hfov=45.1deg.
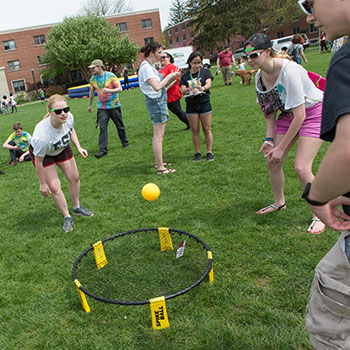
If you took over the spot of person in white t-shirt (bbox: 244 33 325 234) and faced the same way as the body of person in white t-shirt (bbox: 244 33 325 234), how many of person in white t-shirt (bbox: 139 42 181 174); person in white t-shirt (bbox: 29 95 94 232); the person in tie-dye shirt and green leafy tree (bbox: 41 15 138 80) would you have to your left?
0

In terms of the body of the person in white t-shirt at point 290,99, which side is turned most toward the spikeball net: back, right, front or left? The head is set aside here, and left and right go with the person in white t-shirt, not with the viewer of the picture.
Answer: front

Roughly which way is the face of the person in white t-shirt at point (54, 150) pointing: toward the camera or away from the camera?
toward the camera

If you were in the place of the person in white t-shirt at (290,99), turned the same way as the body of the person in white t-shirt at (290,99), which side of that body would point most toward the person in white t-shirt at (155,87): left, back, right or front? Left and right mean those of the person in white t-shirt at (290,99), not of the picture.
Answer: right

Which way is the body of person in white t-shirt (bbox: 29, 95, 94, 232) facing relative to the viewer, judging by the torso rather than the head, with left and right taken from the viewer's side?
facing the viewer and to the right of the viewer

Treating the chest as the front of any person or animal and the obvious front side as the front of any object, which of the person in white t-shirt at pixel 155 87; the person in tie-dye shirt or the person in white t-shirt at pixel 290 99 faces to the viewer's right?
the person in white t-shirt at pixel 155 87

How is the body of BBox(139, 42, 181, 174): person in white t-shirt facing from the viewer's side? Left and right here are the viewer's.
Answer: facing to the right of the viewer

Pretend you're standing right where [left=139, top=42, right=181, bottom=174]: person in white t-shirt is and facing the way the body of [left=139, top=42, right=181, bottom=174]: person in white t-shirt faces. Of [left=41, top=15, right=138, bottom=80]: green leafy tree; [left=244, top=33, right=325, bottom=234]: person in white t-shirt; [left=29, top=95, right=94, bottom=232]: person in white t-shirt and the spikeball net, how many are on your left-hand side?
1

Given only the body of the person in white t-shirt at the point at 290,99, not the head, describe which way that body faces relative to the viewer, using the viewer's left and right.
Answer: facing the viewer and to the left of the viewer

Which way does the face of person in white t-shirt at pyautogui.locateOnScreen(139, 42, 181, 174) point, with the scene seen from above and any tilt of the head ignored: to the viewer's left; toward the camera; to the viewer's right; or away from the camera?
to the viewer's right

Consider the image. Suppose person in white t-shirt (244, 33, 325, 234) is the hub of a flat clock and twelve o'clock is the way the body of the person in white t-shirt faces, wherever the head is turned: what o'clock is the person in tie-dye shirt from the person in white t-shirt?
The person in tie-dye shirt is roughly at 3 o'clock from the person in white t-shirt.

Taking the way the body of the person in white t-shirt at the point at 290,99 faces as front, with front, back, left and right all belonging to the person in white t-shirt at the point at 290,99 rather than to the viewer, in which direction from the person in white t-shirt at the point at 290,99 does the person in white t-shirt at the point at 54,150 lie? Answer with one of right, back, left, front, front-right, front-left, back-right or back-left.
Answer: front-right

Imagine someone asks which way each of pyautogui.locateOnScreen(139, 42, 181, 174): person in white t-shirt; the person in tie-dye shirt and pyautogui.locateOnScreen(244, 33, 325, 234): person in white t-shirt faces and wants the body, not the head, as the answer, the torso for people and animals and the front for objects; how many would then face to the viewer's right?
1

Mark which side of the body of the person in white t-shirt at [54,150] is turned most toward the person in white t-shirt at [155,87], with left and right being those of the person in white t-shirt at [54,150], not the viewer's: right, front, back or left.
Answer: left
